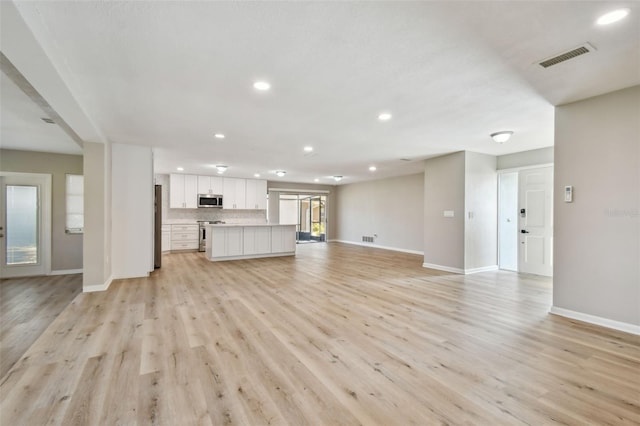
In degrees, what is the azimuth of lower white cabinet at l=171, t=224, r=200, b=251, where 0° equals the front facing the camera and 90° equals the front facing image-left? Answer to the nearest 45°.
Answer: approximately 0°

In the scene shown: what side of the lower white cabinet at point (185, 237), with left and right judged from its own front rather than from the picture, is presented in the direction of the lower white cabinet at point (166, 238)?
right

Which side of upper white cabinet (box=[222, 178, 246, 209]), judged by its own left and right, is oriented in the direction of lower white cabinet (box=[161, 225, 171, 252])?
right

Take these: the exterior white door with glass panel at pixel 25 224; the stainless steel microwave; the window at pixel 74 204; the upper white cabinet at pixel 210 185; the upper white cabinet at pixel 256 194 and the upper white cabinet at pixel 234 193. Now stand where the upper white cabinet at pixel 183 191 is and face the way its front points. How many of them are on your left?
4

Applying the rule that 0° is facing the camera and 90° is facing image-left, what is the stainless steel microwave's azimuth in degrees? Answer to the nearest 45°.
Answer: approximately 0°
